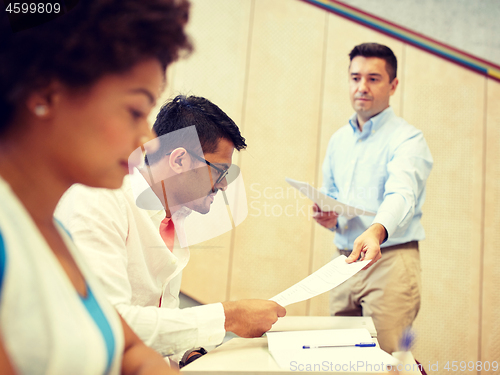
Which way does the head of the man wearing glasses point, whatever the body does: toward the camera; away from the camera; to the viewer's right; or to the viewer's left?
to the viewer's right

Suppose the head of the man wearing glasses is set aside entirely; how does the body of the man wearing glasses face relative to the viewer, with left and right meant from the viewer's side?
facing to the right of the viewer

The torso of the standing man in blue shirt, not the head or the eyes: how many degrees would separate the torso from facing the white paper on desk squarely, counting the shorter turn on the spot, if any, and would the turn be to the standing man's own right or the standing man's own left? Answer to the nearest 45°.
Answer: approximately 45° to the standing man's own left

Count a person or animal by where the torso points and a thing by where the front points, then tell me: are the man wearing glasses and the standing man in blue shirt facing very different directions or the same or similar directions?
very different directions

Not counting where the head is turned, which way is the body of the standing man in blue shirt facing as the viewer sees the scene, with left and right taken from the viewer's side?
facing the viewer and to the left of the viewer

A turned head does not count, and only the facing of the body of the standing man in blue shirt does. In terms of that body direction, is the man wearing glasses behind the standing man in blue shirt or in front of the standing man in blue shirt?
in front

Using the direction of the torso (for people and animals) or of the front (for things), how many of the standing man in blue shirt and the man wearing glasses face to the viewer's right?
1

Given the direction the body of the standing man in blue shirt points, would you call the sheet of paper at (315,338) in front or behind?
in front
